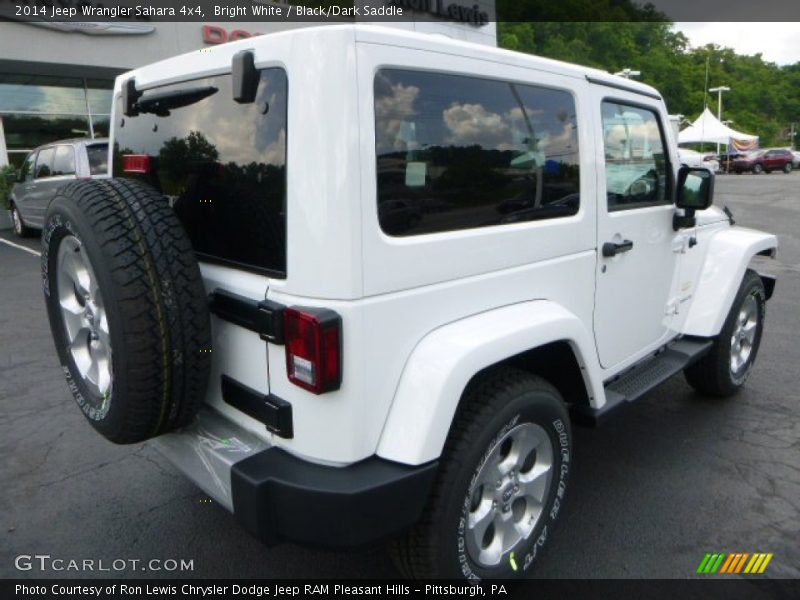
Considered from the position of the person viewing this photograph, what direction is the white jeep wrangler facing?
facing away from the viewer and to the right of the viewer

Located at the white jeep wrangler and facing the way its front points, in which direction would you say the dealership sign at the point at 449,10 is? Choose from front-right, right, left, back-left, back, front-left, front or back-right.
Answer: front-left

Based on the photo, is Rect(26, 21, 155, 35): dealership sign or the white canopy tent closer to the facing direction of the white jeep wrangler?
the white canopy tent

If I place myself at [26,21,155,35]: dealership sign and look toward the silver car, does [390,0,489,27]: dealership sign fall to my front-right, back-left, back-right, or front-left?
back-left

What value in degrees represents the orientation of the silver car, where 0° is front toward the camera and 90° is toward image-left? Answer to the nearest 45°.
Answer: approximately 135°

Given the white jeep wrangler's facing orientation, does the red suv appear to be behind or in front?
in front

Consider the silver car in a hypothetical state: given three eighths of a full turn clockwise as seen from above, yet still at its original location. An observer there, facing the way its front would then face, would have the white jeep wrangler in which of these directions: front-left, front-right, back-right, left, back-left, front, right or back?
right

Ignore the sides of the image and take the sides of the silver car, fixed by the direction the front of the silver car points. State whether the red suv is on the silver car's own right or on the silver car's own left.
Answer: on the silver car's own right
